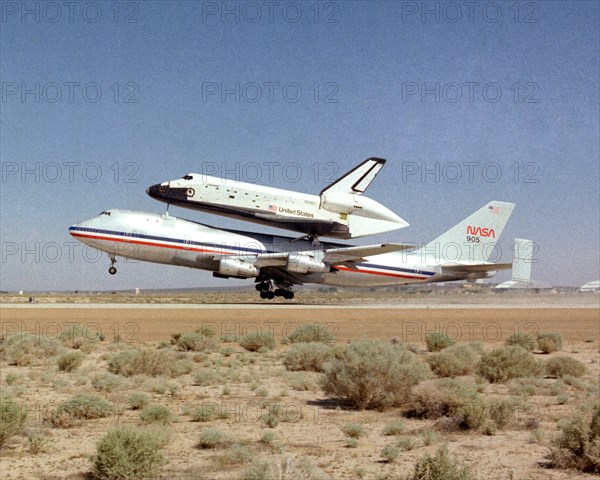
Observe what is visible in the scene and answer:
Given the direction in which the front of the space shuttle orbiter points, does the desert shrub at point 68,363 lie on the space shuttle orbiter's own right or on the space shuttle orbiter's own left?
on the space shuttle orbiter's own left

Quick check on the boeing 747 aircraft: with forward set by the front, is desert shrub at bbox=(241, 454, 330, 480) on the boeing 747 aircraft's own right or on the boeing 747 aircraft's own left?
on the boeing 747 aircraft's own left

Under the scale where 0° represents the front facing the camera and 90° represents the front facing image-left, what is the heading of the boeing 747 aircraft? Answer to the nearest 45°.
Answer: approximately 90°

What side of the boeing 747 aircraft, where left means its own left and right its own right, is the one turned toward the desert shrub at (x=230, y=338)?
left

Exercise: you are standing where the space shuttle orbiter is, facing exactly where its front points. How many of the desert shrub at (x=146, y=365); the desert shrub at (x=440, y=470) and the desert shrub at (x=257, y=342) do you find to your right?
0

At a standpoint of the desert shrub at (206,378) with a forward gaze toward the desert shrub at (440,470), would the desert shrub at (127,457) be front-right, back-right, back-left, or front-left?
front-right

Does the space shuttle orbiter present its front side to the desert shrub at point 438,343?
no

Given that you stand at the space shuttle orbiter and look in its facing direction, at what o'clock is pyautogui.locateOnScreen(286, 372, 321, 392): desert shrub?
The desert shrub is roughly at 9 o'clock from the space shuttle orbiter.

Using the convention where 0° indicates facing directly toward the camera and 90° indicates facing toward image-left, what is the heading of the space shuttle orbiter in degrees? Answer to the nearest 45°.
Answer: approximately 90°

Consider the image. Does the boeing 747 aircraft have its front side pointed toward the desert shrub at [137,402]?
no

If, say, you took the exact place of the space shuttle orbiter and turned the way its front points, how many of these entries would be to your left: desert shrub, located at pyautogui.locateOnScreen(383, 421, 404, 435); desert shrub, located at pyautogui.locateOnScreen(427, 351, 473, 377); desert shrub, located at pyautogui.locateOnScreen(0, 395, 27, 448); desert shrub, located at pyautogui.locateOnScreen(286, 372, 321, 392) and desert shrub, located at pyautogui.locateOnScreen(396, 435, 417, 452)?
5

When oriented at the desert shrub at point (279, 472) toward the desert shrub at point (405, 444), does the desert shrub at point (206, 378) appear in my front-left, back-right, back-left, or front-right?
front-left

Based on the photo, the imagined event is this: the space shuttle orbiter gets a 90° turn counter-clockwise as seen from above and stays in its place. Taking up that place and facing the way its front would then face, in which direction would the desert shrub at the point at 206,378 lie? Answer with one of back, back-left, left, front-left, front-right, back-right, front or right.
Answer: front

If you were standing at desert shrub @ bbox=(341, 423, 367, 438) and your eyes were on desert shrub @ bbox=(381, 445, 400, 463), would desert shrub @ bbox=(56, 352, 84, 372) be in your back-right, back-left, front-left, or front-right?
back-right

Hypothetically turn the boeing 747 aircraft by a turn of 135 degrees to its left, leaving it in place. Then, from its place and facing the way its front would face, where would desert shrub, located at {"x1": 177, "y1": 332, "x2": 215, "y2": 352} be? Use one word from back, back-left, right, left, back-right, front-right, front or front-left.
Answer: front-right

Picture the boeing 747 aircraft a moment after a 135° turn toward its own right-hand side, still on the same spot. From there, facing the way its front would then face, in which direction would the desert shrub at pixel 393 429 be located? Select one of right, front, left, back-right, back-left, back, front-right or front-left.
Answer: back-right

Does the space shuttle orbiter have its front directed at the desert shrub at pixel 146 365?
no

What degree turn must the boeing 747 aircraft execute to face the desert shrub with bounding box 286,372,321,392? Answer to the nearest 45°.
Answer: approximately 90° to its left

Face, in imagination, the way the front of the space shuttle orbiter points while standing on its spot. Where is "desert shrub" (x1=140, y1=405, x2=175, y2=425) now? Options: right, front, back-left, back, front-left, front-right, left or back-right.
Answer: left

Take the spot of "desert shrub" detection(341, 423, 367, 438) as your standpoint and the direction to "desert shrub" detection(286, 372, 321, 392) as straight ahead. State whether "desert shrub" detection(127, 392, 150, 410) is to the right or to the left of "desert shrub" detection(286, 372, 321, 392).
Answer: left

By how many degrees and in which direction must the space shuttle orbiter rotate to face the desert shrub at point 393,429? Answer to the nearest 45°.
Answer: approximately 90° to its left

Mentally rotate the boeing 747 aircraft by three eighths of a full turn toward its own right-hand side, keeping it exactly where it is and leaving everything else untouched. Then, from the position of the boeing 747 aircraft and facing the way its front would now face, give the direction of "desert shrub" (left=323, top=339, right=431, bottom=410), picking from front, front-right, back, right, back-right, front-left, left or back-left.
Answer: back-right
